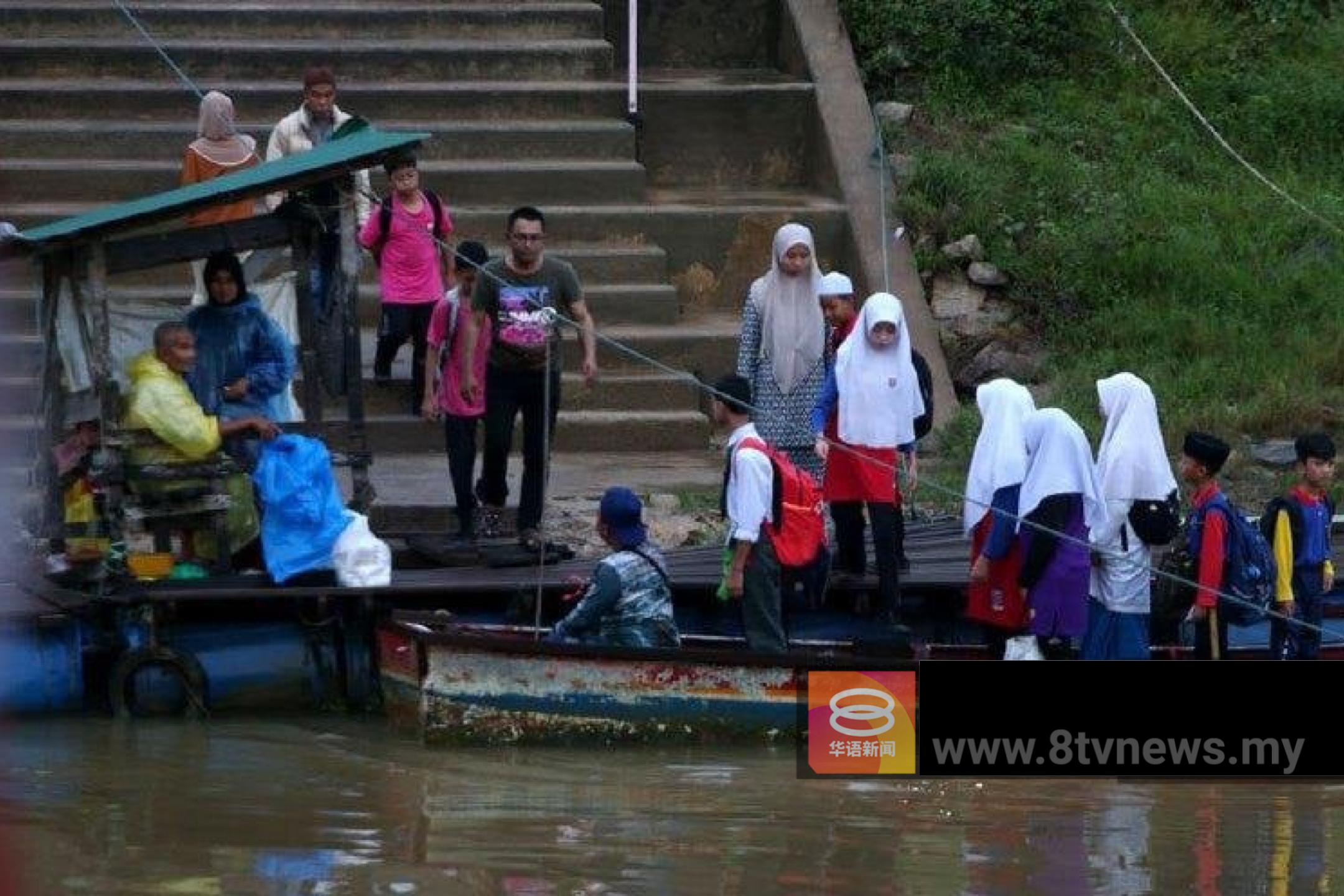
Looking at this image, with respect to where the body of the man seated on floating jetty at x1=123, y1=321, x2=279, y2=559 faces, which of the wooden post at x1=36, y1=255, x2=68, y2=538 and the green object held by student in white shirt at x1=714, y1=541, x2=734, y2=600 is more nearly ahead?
the green object held by student in white shirt

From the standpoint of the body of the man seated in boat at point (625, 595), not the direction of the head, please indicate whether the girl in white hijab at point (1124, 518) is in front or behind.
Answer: behind

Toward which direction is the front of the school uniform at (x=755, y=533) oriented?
to the viewer's left

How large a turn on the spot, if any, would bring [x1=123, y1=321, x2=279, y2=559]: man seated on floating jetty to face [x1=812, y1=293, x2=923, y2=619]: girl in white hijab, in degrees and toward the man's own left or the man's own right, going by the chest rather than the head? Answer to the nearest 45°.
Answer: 0° — they already face them

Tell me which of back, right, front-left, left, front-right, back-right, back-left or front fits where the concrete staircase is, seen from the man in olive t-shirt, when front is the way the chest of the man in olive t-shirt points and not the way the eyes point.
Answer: back

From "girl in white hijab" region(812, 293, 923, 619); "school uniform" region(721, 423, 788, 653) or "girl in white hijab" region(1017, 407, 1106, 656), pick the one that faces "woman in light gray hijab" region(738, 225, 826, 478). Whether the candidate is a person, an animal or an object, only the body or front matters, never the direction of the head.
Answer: "girl in white hijab" region(1017, 407, 1106, 656)

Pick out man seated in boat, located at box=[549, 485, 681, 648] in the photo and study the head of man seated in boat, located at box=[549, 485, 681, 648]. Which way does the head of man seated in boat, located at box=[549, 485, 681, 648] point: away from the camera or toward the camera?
away from the camera

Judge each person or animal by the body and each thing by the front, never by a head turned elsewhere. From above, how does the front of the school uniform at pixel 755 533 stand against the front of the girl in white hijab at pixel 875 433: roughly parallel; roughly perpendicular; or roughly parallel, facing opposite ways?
roughly perpendicular

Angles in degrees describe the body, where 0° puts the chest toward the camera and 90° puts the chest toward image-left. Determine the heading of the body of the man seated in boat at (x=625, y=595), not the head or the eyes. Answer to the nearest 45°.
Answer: approximately 135°

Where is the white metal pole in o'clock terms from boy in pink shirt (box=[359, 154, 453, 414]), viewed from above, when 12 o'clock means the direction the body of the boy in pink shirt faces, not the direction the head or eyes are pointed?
The white metal pole is roughly at 7 o'clock from the boy in pink shirt.

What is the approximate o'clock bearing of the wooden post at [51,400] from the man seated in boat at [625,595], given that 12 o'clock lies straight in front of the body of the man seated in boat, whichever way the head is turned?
The wooden post is roughly at 11 o'clock from the man seated in boat.
